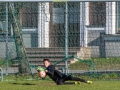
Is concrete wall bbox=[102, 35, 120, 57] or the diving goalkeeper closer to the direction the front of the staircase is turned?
the diving goalkeeper

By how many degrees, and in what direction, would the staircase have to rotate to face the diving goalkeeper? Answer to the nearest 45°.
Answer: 0° — it already faces them

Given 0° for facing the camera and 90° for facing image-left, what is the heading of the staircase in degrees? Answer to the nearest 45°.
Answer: approximately 0°

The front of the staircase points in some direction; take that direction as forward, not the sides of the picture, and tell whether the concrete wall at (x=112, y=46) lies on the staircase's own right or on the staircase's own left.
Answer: on the staircase's own left
